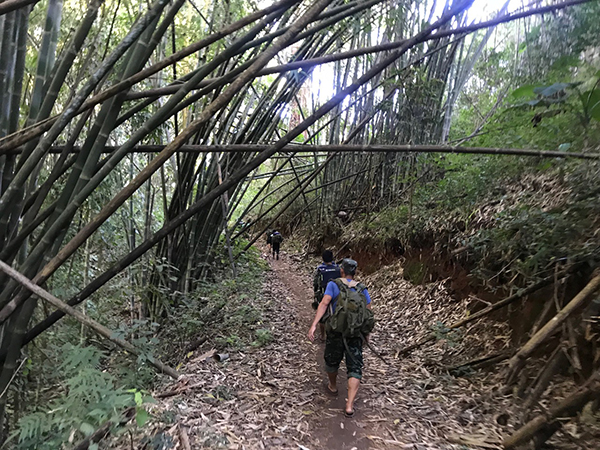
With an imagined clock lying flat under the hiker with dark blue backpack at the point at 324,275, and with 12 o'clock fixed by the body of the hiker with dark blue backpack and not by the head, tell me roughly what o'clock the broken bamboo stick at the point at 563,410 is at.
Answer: The broken bamboo stick is roughly at 5 o'clock from the hiker with dark blue backpack.

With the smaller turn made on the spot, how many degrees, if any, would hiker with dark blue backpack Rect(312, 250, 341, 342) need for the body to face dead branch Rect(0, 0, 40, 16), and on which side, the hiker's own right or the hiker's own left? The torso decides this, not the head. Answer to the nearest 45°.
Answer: approximately 180°

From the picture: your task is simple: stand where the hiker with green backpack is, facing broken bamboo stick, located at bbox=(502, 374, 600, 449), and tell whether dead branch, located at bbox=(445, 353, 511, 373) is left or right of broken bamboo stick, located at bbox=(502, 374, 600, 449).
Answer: left

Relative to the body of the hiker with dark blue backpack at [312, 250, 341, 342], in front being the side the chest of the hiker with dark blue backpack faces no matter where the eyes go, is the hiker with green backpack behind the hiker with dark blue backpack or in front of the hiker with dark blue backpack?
behind

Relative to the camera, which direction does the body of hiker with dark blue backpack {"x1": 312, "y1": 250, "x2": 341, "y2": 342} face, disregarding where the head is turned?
away from the camera

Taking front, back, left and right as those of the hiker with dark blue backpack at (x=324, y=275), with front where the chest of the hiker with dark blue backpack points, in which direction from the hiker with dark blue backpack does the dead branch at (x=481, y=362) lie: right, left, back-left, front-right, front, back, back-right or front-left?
back-right

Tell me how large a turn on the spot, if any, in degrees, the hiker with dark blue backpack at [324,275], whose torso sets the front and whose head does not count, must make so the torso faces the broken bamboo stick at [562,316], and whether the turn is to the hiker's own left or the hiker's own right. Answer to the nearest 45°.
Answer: approximately 135° to the hiker's own right
